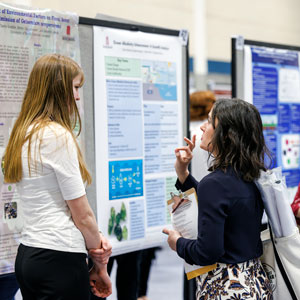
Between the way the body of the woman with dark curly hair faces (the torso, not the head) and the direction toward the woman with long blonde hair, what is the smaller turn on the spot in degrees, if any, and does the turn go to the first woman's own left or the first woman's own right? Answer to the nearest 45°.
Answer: approximately 45° to the first woman's own left

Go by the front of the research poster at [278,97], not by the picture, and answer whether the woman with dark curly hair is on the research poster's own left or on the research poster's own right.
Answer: on the research poster's own right

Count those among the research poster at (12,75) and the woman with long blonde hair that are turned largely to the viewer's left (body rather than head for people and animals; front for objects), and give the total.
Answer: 0

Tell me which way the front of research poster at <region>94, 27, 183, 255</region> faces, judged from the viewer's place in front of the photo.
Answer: facing the viewer and to the right of the viewer

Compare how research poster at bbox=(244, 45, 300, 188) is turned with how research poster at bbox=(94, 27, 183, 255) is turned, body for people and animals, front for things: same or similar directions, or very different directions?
same or similar directions

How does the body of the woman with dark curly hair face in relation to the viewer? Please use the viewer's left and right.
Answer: facing away from the viewer and to the left of the viewer

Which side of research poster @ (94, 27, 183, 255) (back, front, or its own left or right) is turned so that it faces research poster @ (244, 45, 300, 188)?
left

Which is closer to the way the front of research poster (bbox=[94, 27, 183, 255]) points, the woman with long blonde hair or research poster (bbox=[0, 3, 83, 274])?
the woman with long blonde hair

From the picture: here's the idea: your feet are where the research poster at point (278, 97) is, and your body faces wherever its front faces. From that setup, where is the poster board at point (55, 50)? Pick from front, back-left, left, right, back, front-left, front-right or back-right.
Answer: right

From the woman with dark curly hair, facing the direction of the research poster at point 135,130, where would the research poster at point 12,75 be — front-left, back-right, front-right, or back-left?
front-left

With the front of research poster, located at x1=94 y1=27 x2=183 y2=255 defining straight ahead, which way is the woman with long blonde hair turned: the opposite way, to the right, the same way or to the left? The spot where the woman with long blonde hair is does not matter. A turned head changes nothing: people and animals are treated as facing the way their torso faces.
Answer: to the left

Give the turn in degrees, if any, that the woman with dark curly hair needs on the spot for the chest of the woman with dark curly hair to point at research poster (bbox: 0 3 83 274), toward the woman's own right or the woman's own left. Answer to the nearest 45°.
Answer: approximately 45° to the woman's own left

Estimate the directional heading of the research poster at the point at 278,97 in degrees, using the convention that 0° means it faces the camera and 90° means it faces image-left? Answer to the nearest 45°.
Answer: approximately 315°

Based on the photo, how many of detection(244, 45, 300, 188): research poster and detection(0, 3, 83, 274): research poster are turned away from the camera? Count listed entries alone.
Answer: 0

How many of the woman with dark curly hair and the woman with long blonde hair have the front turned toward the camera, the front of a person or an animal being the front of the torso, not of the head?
0

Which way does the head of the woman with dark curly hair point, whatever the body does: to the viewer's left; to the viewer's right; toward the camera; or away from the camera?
to the viewer's left

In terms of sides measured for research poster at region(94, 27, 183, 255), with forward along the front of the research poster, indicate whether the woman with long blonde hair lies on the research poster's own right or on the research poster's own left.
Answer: on the research poster's own right
